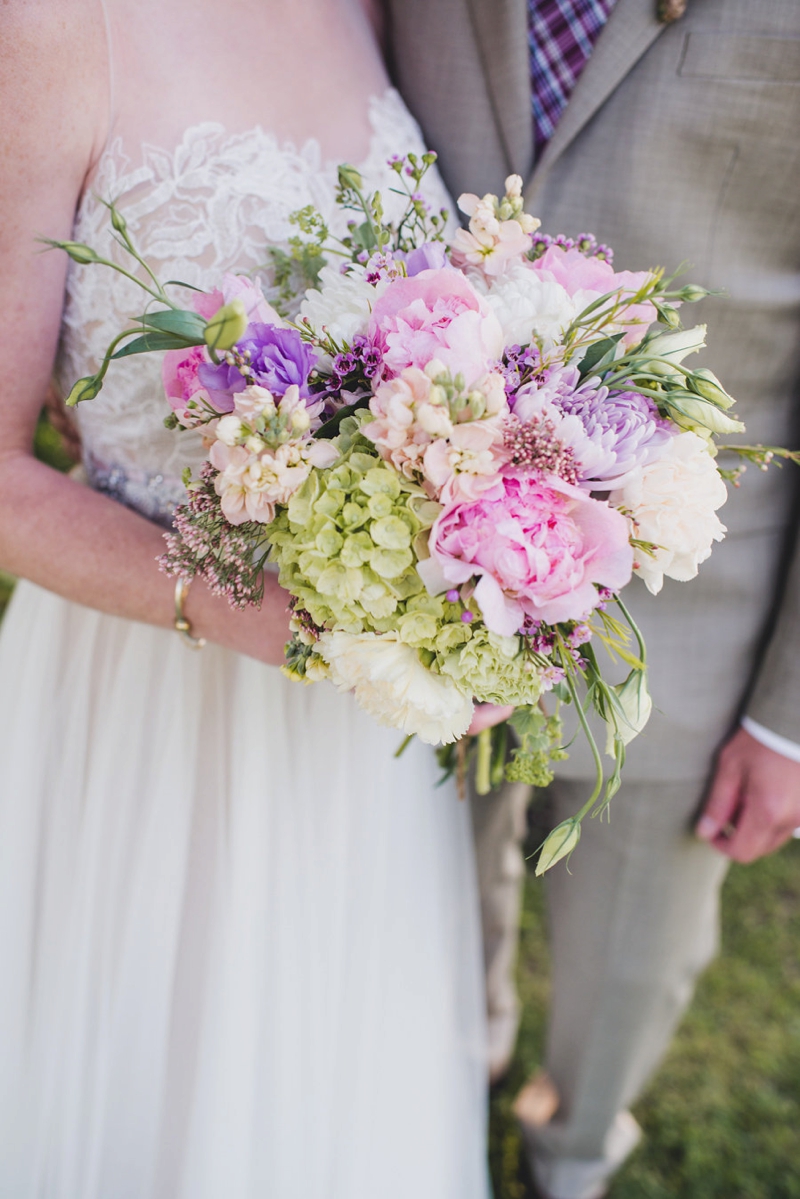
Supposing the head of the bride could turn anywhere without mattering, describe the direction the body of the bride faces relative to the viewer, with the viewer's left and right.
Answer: facing the viewer and to the right of the viewer

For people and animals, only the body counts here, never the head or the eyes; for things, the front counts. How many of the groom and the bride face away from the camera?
0

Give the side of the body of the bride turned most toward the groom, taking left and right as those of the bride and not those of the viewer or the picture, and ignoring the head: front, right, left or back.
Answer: left

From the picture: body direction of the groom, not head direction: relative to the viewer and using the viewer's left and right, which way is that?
facing the viewer and to the left of the viewer
